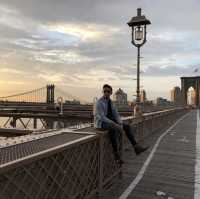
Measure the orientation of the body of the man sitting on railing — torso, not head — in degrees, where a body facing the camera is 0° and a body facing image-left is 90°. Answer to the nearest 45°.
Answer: approximately 315°

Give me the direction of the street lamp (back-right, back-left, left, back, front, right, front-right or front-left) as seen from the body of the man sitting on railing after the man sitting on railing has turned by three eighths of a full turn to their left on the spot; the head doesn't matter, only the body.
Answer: front
